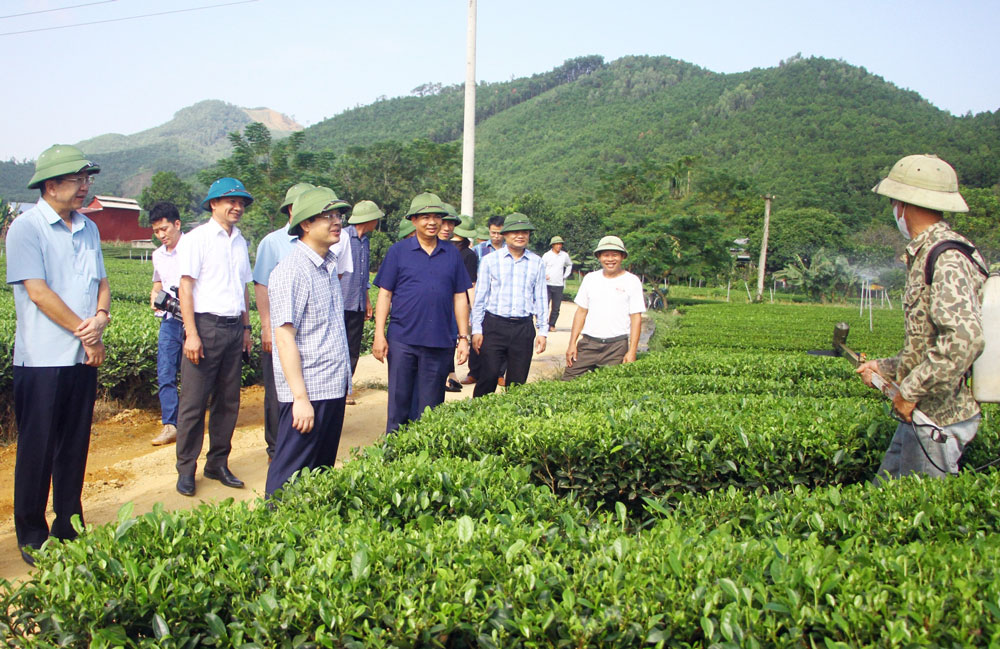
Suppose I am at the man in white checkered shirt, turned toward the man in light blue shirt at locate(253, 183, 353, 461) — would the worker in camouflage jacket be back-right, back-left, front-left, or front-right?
back-right

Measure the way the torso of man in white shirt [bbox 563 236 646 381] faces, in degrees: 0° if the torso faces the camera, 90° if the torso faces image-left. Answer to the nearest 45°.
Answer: approximately 0°

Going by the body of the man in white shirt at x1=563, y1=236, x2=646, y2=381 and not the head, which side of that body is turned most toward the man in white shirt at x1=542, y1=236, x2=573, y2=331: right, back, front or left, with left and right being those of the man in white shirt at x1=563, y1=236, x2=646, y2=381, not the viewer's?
back

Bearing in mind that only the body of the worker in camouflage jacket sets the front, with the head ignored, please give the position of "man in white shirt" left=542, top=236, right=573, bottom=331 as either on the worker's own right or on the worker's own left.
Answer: on the worker's own right

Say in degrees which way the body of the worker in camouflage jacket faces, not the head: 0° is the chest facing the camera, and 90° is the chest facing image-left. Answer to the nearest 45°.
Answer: approximately 90°

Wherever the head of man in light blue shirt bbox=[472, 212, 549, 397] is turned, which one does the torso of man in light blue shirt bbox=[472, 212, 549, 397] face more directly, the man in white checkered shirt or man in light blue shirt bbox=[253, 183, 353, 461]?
the man in white checkered shirt

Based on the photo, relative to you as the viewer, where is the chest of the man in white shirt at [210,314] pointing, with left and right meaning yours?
facing the viewer and to the right of the viewer

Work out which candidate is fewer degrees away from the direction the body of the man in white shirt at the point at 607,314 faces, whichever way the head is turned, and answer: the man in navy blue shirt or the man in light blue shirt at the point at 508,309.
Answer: the man in navy blue shirt

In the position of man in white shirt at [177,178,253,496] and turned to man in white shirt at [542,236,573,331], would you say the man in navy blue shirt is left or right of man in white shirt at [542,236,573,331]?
right

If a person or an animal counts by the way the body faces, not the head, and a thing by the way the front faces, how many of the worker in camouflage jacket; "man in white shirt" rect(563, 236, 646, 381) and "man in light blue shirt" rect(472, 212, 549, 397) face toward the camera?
2

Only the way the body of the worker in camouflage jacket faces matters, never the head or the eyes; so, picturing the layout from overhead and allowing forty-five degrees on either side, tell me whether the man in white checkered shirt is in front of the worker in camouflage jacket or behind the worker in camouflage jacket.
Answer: in front
